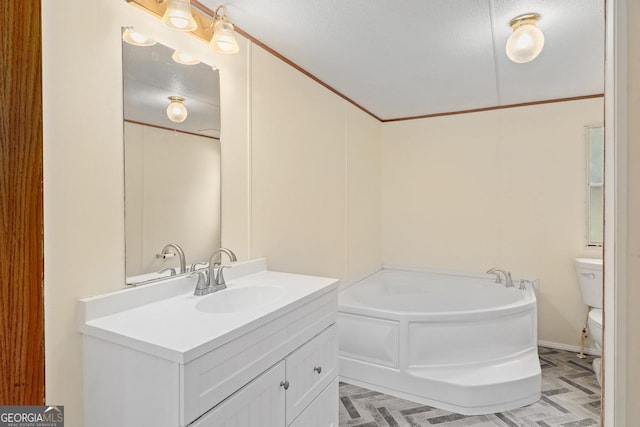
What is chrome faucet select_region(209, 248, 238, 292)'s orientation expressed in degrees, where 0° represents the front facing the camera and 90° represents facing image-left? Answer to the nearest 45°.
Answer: approximately 315°

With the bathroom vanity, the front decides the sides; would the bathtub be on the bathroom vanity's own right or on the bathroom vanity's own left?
on the bathroom vanity's own left

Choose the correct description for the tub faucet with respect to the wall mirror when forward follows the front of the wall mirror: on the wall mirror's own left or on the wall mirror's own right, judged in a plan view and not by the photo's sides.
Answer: on the wall mirror's own left

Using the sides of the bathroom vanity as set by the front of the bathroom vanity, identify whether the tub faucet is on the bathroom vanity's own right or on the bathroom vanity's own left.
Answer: on the bathroom vanity's own left

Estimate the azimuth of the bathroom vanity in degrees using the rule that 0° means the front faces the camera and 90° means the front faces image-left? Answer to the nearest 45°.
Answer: approximately 315°

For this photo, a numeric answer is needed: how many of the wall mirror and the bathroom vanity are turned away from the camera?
0

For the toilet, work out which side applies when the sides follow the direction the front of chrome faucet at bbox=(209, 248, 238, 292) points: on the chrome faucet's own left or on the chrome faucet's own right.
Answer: on the chrome faucet's own left

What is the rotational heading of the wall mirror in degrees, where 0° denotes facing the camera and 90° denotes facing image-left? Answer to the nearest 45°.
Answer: approximately 315°
